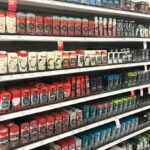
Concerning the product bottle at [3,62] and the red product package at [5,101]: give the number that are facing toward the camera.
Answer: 2
